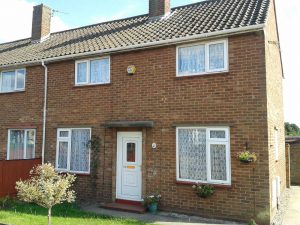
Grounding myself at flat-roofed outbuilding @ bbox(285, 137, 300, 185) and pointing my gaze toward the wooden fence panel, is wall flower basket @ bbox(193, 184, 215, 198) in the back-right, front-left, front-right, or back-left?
front-left

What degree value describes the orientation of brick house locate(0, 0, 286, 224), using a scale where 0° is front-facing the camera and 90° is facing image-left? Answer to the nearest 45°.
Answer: approximately 45°
